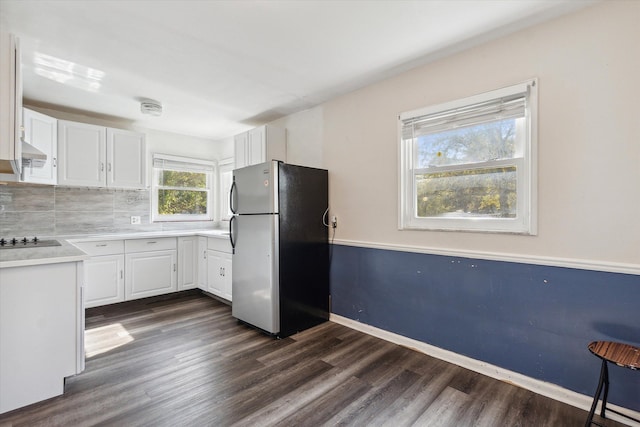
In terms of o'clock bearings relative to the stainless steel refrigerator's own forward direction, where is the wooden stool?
The wooden stool is roughly at 9 o'clock from the stainless steel refrigerator.

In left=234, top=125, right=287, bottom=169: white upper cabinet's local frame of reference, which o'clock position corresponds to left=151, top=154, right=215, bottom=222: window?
The window is roughly at 3 o'clock from the white upper cabinet.

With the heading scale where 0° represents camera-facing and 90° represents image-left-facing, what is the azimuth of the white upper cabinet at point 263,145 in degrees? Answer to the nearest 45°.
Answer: approximately 45°

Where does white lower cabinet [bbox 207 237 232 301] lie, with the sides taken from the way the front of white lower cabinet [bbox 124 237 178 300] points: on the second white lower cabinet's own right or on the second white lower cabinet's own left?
on the second white lower cabinet's own left

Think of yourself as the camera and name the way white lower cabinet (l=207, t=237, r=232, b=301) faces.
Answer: facing the viewer and to the left of the viewer

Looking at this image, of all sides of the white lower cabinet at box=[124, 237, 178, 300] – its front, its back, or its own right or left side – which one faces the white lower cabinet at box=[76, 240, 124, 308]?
right

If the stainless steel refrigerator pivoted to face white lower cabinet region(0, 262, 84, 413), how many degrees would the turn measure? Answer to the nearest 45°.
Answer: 0° — it already faces it

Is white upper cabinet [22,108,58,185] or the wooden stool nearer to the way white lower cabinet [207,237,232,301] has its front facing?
the white upper cabinet

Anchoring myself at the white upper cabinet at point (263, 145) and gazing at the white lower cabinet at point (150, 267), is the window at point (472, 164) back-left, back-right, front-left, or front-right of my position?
back-left

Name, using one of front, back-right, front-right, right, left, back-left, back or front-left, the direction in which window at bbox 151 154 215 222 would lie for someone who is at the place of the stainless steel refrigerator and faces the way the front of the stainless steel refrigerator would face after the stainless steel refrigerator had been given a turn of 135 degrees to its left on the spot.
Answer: back-left
